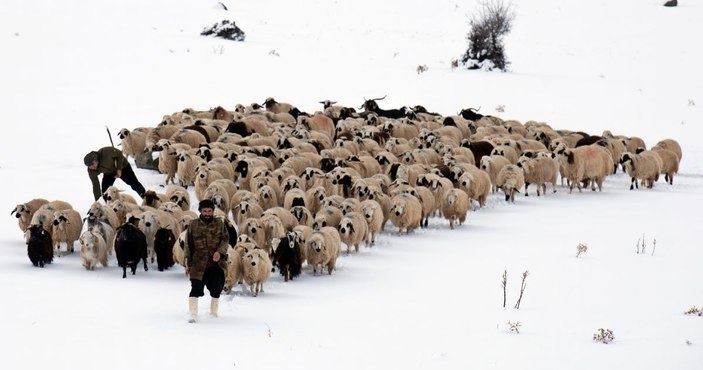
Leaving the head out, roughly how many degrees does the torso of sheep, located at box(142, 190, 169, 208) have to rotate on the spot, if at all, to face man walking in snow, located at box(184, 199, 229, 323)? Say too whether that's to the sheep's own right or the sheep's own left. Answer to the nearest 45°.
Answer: approximately 45° to the sheep's own left

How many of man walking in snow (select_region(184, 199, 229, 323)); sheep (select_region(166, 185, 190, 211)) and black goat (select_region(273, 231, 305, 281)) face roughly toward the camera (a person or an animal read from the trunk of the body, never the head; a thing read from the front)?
3

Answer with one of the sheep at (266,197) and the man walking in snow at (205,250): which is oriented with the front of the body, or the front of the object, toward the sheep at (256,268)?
the sheep at (266,197)

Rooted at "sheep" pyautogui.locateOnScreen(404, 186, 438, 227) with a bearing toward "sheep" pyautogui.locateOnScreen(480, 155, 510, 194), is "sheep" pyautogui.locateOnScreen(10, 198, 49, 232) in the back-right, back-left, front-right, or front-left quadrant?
back-left

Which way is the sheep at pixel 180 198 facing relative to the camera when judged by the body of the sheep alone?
toward the camera

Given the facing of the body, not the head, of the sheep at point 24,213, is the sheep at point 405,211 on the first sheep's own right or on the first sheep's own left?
on the first sheep's own left

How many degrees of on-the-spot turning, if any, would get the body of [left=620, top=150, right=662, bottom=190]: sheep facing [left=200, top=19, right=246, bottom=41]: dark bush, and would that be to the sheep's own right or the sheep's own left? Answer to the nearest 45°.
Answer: approximately 90° to the sheep's own right

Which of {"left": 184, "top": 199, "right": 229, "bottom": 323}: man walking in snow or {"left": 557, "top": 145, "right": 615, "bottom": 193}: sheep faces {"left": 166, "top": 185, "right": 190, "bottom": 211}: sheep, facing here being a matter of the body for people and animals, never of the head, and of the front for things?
{"left": 557, "top": 145, "right": 615, "bottom": 193}: sheep

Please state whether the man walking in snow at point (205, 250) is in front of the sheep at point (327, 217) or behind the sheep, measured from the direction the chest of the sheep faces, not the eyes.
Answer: in front

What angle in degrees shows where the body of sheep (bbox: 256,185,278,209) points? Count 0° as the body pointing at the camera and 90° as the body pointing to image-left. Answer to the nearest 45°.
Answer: approximately 0°

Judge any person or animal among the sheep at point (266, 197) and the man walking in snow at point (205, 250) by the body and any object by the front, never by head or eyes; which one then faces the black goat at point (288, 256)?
the sheep
